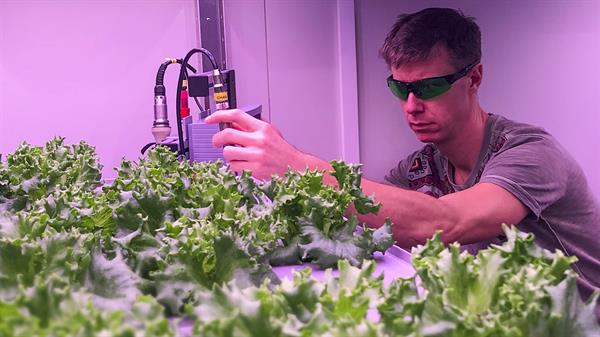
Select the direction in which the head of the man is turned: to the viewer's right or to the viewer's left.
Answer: to the viewer's left

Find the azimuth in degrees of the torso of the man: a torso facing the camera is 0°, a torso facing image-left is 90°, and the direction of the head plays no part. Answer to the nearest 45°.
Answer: approximately 45°

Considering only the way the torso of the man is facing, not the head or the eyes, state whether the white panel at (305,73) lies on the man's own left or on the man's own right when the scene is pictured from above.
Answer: on the man's own right
